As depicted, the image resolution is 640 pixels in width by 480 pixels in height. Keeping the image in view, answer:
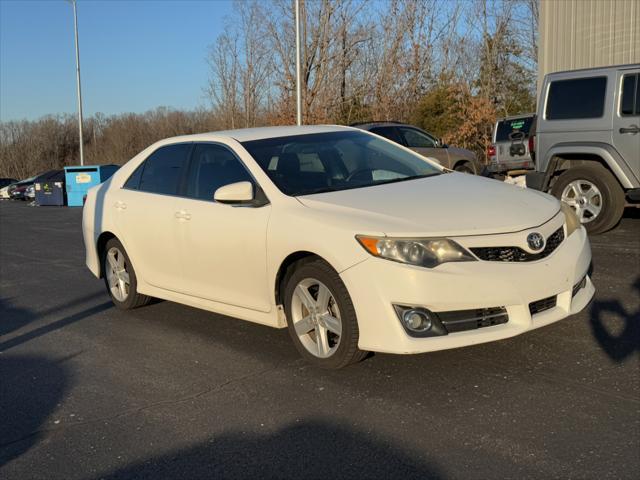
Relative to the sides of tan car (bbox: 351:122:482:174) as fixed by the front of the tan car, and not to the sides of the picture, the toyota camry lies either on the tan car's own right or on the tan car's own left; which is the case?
on the tan car's own right

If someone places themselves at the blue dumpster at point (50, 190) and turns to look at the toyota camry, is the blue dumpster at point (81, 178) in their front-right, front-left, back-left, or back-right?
front-left

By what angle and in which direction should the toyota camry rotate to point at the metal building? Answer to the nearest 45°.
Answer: approximately 90° to its left

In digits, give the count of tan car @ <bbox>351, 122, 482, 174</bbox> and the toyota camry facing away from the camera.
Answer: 0

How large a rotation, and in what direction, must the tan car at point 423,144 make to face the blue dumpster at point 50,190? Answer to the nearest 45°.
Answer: approximately 135° to its left

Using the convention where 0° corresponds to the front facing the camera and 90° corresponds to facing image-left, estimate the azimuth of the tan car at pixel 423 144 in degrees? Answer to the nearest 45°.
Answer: approximately 270°

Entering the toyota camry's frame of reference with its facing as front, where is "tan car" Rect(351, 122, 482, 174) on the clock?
The tan car is roughly at 8 o'clock from the toyota camry.

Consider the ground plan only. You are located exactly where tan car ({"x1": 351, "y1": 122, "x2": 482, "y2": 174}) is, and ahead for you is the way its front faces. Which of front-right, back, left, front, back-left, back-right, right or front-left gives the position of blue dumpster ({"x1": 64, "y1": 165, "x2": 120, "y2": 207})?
back-left

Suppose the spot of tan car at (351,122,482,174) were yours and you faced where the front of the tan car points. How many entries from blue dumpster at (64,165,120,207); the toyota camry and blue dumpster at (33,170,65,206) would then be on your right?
1

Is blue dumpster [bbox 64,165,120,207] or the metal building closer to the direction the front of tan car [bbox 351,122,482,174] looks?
the metal building
